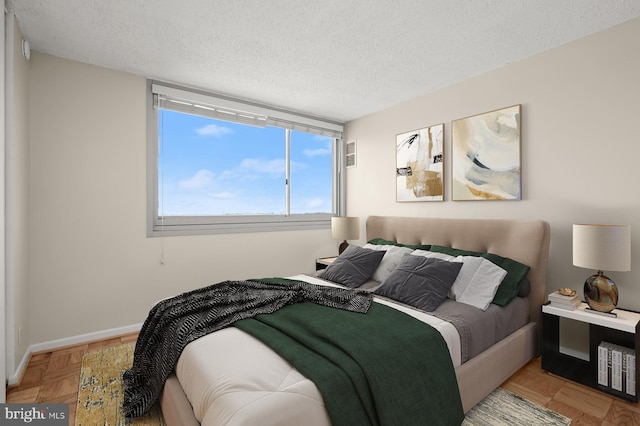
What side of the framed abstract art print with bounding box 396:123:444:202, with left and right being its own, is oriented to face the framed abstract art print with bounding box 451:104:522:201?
left

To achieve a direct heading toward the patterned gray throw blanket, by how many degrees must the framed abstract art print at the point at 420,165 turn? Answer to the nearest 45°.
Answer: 0° — it already faces it

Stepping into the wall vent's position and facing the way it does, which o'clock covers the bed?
The bed is roughly at 10 o'clock from the wall vent.

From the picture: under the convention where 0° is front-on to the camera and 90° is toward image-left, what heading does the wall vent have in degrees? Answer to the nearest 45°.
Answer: approximately 45°

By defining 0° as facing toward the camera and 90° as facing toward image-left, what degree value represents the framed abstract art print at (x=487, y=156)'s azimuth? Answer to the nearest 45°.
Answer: approximately 45°

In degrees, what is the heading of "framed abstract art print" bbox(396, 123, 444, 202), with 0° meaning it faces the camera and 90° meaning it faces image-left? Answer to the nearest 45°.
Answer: approximately 45°

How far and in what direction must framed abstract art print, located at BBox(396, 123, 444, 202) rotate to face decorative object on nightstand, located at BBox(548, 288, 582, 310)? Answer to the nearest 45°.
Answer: approximately 90° to its left
